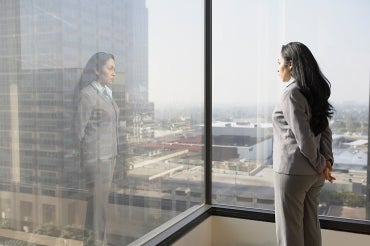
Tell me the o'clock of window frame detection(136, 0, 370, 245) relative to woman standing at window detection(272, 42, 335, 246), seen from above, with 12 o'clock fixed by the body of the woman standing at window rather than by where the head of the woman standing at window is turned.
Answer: The window frame is roughly at 12 o'clock from the woman standing at window.

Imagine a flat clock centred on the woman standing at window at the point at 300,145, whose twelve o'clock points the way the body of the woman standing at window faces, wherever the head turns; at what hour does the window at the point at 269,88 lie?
The window is roughly at 1 o'clock from the woman standing at window.

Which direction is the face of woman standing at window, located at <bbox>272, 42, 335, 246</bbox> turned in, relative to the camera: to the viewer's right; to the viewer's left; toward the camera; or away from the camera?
to the viewer's left

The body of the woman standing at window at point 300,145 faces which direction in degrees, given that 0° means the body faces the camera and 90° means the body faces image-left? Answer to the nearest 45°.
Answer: approximately 135°

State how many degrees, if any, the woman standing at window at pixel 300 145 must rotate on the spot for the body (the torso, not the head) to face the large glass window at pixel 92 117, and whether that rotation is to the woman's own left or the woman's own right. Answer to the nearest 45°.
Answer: approximately 90° to the woman's own left

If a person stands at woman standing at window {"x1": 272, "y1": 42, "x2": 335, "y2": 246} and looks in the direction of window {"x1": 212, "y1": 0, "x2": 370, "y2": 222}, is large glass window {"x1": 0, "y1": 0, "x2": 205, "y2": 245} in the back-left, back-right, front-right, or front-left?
back-left
